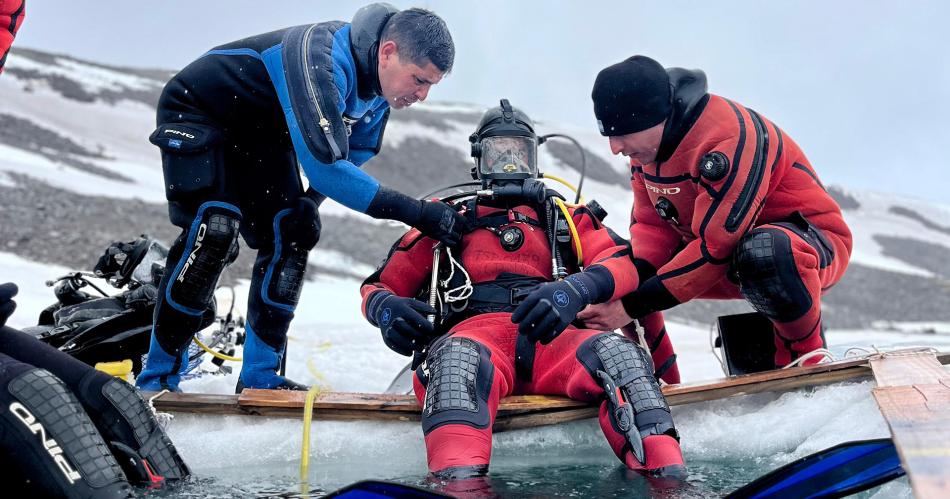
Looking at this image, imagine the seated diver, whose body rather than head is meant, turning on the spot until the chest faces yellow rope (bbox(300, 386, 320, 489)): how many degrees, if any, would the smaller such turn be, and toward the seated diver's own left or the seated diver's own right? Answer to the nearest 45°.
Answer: approximately 90° to the seated diver's own right

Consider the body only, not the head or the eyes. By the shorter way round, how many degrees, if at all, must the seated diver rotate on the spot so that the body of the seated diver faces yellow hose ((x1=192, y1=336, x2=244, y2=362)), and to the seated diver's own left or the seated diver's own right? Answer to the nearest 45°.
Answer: approximately 135° to the seated diver's own right

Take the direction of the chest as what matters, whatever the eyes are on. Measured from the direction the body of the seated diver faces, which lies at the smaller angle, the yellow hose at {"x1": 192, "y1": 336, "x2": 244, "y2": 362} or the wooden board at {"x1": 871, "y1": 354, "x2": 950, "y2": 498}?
the wooden board

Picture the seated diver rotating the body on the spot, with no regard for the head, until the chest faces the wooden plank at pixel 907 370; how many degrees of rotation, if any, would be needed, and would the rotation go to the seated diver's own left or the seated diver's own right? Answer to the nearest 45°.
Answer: approximately 90° to the seated diver's own left

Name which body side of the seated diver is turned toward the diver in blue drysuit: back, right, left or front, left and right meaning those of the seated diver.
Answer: right

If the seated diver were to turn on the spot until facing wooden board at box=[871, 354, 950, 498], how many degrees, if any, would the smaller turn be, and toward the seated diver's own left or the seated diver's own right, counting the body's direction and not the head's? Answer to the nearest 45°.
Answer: approximately 45° to the seated diver's own left

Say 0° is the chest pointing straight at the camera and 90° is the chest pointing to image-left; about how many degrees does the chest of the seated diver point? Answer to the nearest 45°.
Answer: approximately 0°

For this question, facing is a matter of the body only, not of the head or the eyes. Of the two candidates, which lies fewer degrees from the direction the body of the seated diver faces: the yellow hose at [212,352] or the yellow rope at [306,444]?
the yellow rope
